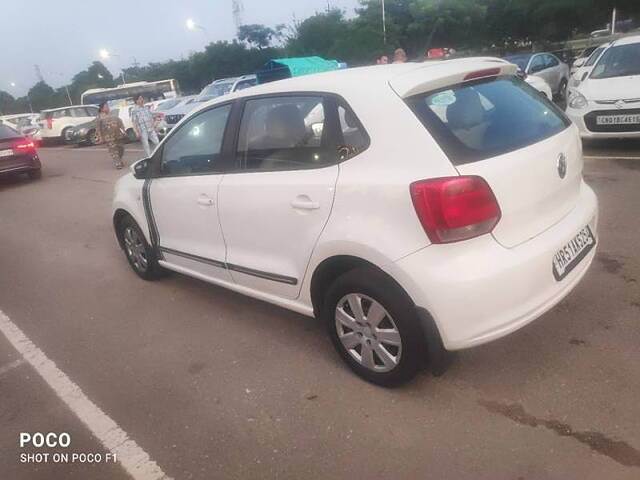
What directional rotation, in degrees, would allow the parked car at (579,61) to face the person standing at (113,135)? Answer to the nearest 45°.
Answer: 0° — it already faces them

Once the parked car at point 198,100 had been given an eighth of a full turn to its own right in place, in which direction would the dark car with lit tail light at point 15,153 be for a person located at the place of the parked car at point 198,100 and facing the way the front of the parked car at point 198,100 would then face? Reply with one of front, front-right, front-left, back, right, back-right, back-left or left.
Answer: front-left

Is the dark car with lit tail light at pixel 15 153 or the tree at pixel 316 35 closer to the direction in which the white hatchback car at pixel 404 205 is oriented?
the dark car with lit tail light

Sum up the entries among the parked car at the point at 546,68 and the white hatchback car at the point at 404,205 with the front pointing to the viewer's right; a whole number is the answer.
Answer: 0

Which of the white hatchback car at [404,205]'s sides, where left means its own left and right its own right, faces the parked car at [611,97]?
right

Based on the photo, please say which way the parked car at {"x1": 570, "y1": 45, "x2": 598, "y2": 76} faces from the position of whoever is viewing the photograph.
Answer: facing the viewer and to the left of the viewer

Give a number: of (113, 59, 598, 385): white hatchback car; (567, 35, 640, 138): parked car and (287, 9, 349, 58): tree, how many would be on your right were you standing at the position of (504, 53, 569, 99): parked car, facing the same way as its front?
1

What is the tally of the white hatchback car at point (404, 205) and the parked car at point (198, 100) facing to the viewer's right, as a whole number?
0

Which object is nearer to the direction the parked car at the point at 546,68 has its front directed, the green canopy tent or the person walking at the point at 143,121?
the person walking

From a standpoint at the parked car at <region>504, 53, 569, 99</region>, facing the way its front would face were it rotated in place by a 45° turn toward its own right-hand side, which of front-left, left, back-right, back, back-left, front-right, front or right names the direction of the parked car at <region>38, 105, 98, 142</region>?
front

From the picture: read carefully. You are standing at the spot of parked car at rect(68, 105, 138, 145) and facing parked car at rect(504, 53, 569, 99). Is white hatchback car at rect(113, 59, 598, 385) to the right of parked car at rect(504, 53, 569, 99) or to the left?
right

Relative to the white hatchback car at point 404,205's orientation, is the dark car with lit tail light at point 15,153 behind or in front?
in front

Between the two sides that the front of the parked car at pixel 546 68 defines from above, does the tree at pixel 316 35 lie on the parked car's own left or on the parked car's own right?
on the parked car's own right

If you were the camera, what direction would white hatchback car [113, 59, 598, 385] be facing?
facing away from the viewer and to the left of the viewer
